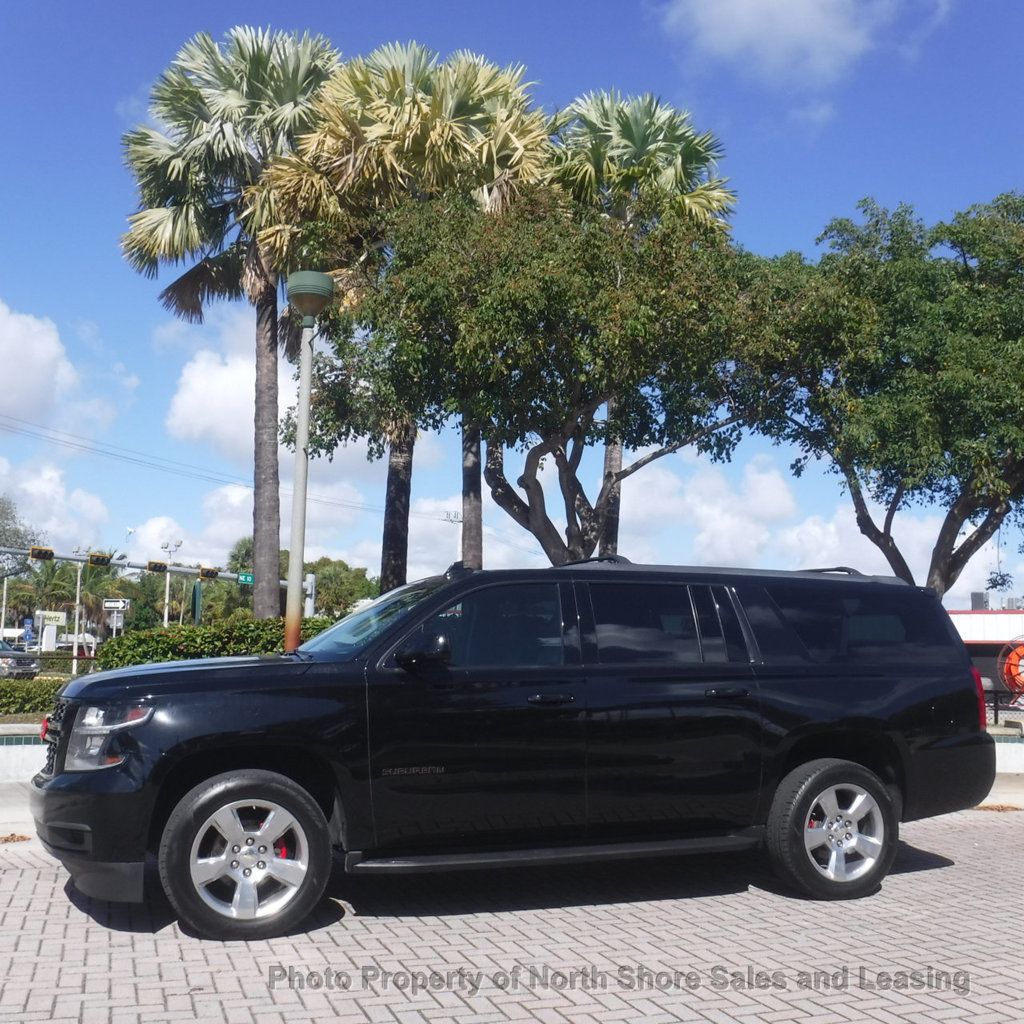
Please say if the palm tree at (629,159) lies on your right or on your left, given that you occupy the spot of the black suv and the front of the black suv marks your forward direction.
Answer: on your right

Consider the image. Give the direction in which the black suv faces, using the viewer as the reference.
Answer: facing to the left of the viewer

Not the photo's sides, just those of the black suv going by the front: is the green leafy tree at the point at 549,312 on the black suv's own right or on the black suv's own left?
on the black suv's own right

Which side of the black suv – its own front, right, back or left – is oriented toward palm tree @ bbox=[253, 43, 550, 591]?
right

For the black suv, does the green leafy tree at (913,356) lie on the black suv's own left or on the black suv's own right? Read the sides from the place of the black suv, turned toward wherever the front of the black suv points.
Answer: on the black suv's own right

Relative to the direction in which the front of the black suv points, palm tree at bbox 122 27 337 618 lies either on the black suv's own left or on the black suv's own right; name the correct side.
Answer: on the black suv's own right

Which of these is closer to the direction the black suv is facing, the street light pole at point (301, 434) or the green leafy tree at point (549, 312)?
the street light pole

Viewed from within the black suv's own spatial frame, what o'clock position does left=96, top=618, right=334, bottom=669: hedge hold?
The hedge is roughly at 2 o'clock from the black suv.
